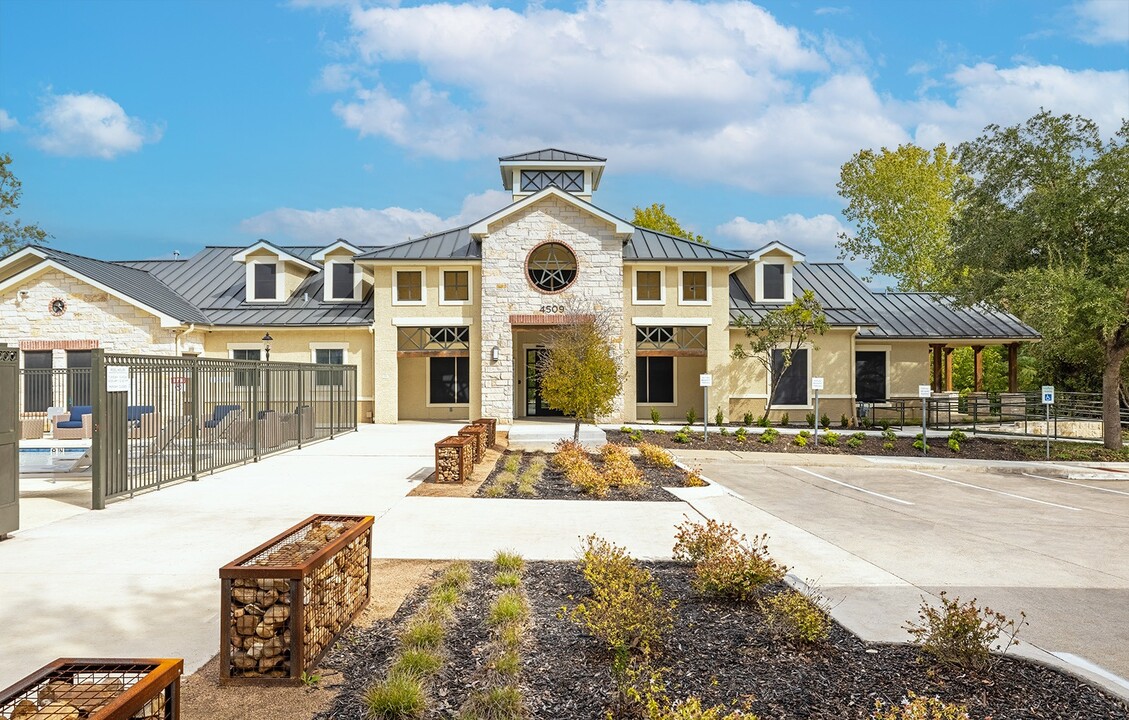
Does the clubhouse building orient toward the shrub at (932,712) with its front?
yes

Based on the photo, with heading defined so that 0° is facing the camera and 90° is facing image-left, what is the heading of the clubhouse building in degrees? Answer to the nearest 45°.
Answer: approximately 0°

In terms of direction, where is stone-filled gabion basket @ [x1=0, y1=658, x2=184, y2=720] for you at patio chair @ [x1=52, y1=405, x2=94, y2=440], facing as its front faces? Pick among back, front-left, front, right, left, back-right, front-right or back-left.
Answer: front-left

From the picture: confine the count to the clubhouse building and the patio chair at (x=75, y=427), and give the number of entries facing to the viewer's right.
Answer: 0

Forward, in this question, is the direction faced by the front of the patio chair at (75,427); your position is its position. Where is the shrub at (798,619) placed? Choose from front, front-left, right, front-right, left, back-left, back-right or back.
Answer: front-left

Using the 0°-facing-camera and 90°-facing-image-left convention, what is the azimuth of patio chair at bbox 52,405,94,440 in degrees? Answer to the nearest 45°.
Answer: approximately 45°

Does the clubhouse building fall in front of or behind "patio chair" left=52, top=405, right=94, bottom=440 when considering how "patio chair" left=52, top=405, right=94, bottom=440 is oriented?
behind

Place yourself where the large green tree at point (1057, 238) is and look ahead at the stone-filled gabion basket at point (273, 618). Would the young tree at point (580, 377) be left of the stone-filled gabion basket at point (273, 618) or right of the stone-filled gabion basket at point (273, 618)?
right

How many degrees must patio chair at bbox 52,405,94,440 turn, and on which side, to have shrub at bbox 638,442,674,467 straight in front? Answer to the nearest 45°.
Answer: approximately 90° to its left

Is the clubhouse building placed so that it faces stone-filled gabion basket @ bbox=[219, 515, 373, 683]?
yes

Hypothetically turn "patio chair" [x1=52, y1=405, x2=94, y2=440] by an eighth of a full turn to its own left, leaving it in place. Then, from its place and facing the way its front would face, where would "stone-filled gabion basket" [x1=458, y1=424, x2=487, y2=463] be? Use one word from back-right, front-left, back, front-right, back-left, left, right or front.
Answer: front-left

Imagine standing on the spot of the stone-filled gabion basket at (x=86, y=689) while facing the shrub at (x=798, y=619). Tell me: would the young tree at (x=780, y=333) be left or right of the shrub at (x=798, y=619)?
left

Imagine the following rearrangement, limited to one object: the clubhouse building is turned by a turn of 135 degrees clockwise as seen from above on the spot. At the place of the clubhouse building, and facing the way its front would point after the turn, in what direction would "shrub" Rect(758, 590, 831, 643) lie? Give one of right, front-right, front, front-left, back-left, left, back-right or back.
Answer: back-left

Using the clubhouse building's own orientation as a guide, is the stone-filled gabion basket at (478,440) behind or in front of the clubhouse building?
in front
